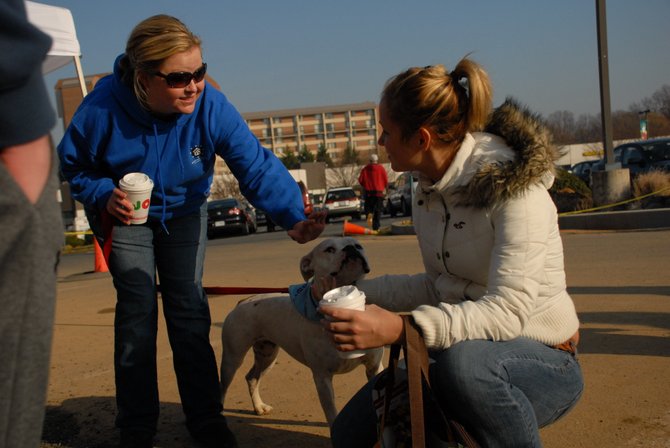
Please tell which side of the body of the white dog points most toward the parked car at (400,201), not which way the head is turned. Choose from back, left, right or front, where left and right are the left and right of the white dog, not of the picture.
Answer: left

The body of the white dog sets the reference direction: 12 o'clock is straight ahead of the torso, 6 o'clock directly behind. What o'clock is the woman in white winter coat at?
The woman in white winter coat is roughly at 12 o'clock from the white dog.

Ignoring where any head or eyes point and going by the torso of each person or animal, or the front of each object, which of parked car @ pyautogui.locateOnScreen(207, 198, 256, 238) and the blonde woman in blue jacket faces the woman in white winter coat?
the blonde woman in blue jacket

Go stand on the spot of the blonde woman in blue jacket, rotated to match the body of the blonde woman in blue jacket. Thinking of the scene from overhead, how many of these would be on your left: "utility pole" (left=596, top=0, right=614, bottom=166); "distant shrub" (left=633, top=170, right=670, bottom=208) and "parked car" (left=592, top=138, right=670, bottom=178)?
3

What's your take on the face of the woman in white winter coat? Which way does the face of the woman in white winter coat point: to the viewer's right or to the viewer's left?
to the viewer's left

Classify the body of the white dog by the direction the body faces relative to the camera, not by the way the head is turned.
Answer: to the viewer's right
